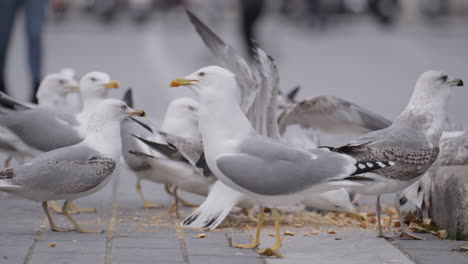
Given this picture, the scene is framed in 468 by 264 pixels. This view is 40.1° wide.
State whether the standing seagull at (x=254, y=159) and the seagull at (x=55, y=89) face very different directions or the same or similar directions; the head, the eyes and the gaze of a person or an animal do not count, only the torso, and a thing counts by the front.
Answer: very different directions

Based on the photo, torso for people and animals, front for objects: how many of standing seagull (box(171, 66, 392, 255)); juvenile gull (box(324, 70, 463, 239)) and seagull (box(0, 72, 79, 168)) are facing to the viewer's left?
1

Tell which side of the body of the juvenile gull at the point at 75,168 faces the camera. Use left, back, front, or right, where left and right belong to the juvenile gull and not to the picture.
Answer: right

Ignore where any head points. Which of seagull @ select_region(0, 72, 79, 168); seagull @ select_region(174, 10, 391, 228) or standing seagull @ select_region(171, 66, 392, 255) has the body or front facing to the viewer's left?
the standing seagull

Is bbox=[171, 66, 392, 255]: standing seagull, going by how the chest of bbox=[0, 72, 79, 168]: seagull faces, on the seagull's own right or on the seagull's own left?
on the seagull's own right

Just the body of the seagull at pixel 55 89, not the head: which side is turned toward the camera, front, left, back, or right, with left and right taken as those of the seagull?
right

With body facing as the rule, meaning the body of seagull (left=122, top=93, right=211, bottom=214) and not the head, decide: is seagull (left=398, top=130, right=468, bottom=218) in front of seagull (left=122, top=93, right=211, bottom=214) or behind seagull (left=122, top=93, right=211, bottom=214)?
in front

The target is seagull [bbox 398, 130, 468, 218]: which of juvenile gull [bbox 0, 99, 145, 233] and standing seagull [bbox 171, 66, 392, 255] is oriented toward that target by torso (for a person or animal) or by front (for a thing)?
the juvenile gull

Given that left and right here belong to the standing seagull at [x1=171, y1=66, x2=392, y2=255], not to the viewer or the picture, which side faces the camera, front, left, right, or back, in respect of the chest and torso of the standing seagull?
left

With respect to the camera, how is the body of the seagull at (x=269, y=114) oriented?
to the viewer's right

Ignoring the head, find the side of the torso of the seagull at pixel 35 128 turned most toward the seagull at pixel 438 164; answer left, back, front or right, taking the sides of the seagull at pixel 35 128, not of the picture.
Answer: front

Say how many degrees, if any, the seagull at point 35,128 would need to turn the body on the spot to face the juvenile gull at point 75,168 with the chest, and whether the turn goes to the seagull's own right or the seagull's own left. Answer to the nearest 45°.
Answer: approximately 90° to the seagull's own right

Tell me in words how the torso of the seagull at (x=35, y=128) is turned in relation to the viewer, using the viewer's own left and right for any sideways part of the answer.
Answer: facing to the right of the viewer

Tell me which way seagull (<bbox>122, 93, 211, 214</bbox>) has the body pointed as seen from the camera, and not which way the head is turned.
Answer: to the viewer's right
